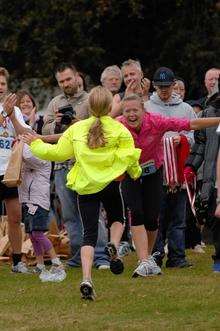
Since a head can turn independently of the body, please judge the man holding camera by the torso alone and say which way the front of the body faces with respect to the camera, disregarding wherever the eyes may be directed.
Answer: toward the camera

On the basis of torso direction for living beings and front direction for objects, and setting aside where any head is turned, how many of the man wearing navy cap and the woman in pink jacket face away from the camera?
0

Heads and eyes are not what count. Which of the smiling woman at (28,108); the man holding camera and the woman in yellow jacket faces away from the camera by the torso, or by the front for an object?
the woman in yellow jacket

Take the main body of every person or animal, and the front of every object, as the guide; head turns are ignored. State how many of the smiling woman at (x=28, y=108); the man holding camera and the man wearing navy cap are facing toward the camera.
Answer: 3

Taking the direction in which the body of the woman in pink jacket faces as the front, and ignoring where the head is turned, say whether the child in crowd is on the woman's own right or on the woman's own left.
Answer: on the woman's own right

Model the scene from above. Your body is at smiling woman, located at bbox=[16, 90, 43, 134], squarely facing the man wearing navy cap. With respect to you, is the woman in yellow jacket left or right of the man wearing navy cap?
right

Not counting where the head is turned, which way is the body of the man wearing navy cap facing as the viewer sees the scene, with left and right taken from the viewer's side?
facing the viewer

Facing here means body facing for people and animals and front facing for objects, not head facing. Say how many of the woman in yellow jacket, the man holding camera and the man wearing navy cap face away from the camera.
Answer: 1

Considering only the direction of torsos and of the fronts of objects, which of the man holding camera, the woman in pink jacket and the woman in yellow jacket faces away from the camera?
the woman in yellow jacket

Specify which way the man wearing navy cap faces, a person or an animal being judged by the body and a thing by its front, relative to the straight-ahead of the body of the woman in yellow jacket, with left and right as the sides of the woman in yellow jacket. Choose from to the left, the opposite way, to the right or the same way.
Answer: the opposite way

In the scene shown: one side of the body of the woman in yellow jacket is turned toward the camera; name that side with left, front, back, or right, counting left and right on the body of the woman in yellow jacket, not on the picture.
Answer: back

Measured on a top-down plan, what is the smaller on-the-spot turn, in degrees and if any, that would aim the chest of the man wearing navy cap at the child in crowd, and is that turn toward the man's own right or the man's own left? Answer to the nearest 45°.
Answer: approximately 90° to the man's own right

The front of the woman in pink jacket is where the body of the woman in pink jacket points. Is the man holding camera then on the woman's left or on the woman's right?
on the woman's right
